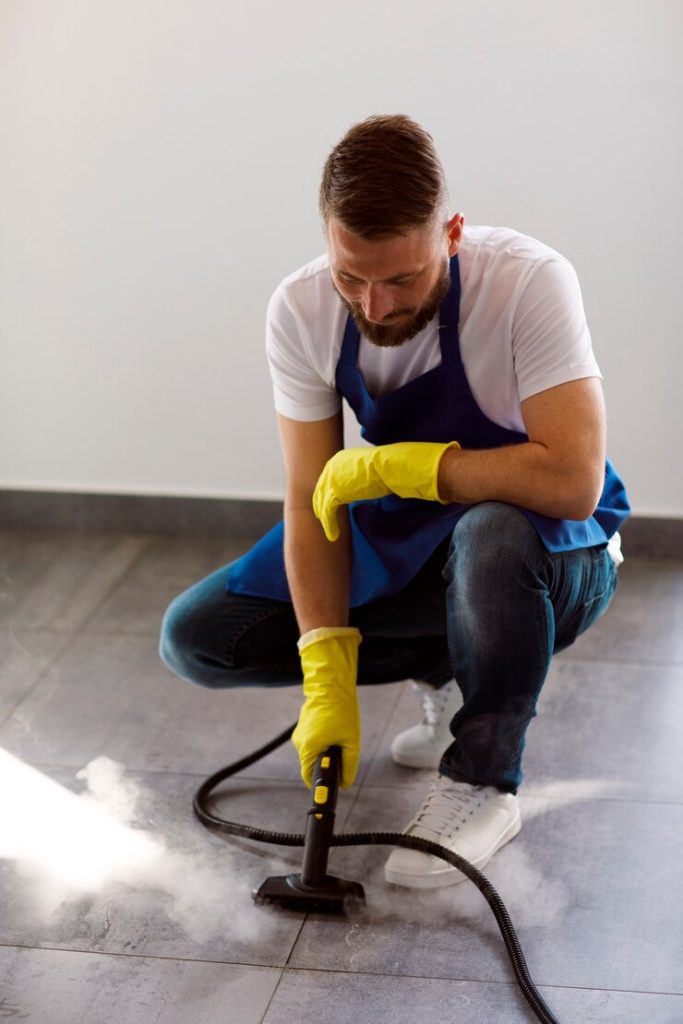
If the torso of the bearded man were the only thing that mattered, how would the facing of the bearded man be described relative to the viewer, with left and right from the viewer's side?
facing the viewer and to the left of the viewer

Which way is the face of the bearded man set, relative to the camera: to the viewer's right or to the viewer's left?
to the viewer's left
